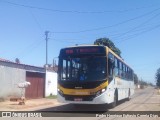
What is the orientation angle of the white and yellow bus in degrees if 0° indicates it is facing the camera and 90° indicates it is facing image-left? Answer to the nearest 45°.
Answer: approximately 45°

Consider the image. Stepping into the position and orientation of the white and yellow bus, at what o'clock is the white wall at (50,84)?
The white wall is roughly at 4 o'clock from the white and yellow bus.

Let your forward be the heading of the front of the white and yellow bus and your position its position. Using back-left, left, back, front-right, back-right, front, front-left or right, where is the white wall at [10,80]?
right
